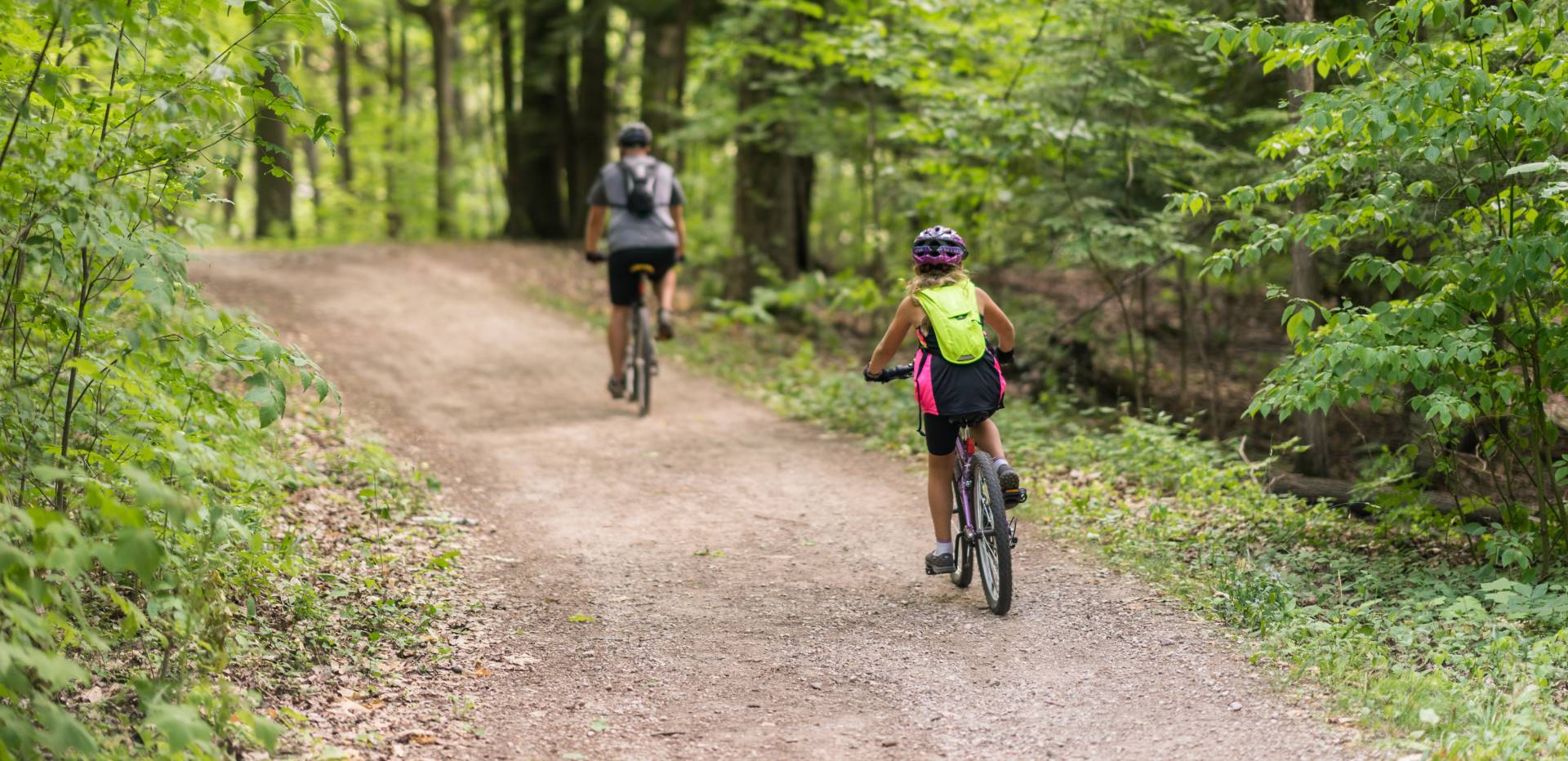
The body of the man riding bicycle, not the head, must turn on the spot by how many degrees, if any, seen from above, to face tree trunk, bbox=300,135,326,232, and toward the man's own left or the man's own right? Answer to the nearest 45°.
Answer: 0° — they already face it

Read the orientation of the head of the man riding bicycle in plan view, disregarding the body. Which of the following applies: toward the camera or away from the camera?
away from the camera

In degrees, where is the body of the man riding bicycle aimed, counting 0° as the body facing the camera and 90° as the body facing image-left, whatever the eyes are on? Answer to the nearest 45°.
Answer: approximately 180°

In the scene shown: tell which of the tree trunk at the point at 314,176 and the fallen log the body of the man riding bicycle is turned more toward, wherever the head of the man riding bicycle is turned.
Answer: the tree trunk

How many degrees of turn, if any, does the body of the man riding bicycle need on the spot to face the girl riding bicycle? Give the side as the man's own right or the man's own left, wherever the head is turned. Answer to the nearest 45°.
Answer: approximately 180°

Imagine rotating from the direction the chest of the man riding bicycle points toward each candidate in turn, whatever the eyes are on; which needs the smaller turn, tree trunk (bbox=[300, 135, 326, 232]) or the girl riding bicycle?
the tree trunk

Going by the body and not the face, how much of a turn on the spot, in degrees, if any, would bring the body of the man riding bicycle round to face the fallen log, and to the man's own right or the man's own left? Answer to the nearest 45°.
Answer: approximately 135° to the man's own right

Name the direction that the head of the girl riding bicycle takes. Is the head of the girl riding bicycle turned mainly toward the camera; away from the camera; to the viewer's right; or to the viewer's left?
away from the camera
